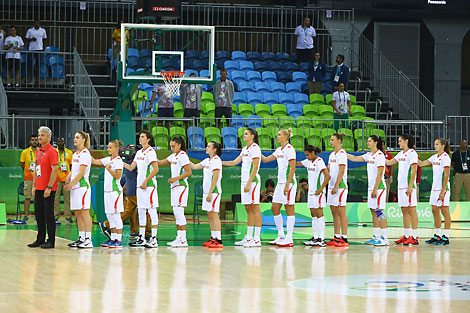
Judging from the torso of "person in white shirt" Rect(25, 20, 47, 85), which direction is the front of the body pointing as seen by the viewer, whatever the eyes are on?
toward the camera

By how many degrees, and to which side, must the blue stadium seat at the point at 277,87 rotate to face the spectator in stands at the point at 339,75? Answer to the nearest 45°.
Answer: approximately 45° to its left

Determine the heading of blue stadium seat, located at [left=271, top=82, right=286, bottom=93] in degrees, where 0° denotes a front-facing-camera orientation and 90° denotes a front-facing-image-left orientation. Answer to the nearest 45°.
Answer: approximately 0°

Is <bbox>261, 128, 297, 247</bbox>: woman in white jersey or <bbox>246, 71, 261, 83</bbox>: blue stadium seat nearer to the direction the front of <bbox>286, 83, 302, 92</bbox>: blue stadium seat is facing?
the woman in white jersey

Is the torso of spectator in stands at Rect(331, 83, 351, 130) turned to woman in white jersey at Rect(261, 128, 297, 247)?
yes

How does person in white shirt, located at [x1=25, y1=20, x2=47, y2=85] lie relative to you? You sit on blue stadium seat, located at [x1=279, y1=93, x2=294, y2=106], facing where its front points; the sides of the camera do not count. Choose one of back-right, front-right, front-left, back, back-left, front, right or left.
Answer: right

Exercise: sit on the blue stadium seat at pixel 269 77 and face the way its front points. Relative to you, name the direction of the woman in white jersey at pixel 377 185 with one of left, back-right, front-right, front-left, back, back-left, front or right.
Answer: front

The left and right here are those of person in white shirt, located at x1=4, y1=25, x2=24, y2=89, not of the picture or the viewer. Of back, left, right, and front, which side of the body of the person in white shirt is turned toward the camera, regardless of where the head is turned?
front
